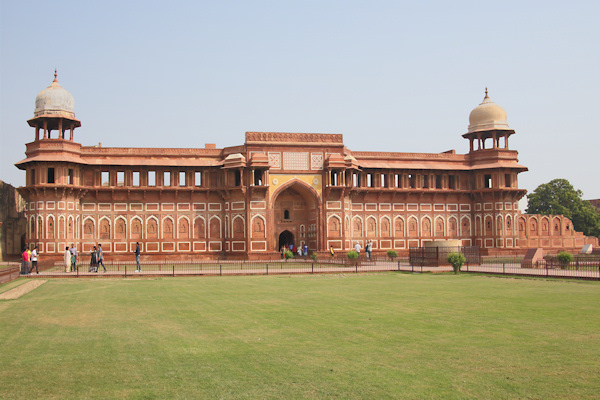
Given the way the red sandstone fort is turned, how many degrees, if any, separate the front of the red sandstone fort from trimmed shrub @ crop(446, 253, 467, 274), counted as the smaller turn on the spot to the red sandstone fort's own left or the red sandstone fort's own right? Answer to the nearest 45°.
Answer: approximately 45° to the red sandstone fort's own left

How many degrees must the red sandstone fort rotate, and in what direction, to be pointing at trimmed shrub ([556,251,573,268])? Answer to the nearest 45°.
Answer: approximately 45° to its left

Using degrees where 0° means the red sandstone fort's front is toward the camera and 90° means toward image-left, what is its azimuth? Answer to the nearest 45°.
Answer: approximately 0°
